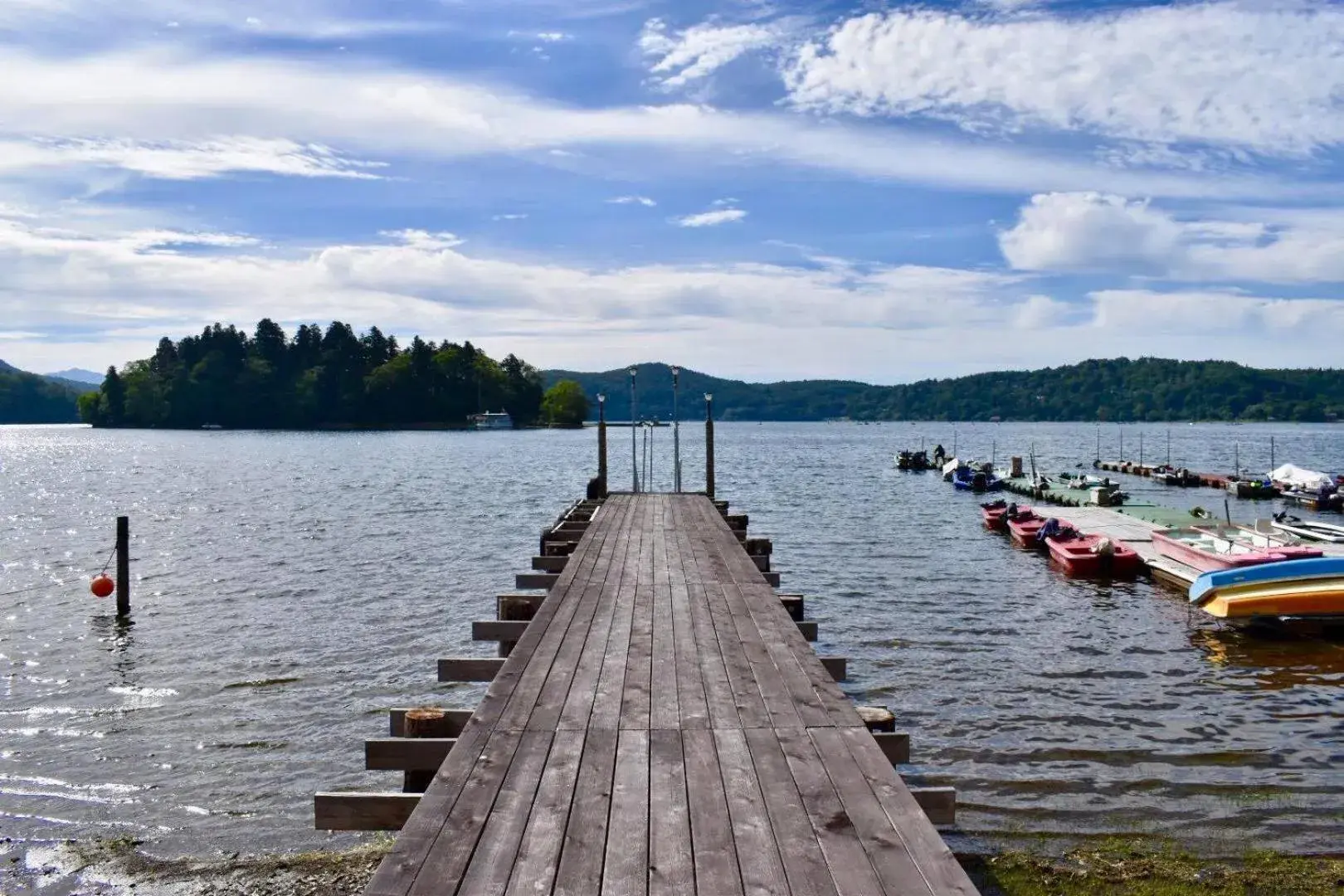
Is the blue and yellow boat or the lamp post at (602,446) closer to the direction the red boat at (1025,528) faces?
the lamp post

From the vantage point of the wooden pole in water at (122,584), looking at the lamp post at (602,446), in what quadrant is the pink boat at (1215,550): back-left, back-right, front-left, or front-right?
front-right

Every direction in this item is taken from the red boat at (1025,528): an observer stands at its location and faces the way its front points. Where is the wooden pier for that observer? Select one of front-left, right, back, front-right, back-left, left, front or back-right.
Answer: back-left

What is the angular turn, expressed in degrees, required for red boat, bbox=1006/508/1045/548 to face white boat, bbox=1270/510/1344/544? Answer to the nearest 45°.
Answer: approximately 90° to its left

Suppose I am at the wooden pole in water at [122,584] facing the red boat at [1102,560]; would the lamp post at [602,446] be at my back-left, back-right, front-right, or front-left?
front-left

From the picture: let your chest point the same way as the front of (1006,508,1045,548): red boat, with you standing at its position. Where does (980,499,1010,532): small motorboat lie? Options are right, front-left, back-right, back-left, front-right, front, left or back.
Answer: front-right

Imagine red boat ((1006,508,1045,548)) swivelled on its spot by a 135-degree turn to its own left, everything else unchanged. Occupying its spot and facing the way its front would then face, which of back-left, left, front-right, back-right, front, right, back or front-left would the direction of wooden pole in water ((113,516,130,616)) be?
back

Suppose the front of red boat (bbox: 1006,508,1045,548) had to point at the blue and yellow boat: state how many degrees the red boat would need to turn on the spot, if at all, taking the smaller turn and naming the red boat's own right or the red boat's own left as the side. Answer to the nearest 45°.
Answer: approximately 135° to the red boat's own left

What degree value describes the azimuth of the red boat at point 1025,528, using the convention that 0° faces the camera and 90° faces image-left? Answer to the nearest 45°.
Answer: approximately 135°

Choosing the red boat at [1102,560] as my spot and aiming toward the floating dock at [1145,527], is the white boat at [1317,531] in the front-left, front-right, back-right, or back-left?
front-right

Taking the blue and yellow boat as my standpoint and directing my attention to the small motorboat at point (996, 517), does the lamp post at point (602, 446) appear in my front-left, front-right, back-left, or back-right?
front-left

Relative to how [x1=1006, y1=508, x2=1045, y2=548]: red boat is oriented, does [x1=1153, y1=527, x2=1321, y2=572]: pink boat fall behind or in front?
in front

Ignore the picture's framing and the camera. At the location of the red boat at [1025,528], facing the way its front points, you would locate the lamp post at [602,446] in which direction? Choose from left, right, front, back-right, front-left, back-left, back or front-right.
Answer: left
